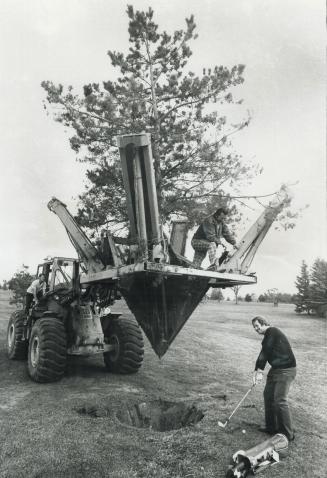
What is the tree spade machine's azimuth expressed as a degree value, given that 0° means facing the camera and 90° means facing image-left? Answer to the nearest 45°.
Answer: approximately 315°

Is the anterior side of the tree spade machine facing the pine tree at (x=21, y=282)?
no

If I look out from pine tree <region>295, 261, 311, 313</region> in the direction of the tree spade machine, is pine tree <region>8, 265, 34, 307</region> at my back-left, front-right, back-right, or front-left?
front-right

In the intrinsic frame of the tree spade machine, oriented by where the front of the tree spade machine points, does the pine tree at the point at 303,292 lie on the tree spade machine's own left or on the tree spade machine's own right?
on the tree spade machine's own left

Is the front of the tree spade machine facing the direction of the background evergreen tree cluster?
no

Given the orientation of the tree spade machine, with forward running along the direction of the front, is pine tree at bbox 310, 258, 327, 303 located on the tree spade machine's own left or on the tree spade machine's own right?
on the tree spade machine's own left

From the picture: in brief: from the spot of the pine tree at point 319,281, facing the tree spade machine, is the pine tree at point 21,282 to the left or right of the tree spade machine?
right
